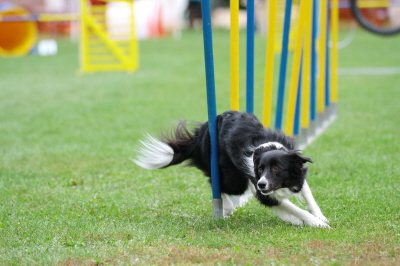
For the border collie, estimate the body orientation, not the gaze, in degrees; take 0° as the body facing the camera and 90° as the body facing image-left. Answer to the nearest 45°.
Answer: approximately 315°

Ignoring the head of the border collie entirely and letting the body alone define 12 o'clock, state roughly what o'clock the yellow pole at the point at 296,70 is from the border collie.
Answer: The yellow pole is roughly at 8 o'clock from the border collie.

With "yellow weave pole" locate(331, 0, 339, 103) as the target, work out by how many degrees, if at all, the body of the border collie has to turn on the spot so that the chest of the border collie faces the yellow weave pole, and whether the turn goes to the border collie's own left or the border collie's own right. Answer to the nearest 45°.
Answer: approximately 135° to the border collie's own left

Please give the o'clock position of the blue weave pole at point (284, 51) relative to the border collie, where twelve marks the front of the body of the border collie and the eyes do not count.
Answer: The blue weave pole is roughly at 8 o'clock from the border collie.

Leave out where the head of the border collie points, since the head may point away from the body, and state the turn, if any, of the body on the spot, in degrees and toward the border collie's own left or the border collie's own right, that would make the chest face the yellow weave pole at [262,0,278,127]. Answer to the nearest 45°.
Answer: approximately 135° to the border collie's own left

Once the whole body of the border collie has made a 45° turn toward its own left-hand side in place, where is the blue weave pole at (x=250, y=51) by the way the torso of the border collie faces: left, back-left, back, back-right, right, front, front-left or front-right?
left

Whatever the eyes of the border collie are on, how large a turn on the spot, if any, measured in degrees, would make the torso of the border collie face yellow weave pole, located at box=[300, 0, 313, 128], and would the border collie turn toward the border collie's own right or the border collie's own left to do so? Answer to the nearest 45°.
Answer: approximately 135° to the border collie's own left

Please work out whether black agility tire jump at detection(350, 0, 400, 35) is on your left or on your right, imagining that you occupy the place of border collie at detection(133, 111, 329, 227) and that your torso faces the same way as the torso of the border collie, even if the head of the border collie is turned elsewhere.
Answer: on your left

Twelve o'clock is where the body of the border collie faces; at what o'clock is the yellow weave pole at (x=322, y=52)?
The yellow weave pole is roughly at 8 o'clock from the border collie.
